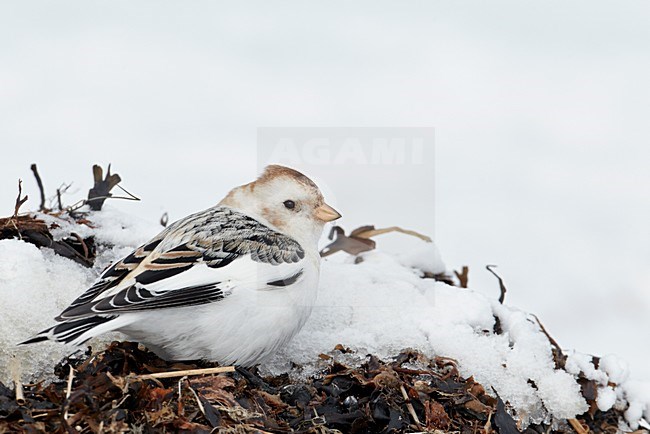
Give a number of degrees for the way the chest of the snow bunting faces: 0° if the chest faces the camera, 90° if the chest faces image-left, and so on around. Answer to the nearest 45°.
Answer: approximately 270°

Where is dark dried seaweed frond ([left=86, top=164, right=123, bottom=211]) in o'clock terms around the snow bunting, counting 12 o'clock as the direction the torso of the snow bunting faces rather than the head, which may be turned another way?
The dark dried seaweed frond is roughly at 8 o'clock from the snow bunting.

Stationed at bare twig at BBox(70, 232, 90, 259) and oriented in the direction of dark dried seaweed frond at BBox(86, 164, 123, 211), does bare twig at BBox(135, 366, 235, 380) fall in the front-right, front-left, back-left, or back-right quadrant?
back-right

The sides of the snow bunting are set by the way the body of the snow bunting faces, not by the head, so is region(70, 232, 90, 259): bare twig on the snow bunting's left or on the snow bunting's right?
on the snow bunting's left

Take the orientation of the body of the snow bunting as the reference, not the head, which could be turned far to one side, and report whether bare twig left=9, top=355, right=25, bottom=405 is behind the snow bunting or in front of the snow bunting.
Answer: behind

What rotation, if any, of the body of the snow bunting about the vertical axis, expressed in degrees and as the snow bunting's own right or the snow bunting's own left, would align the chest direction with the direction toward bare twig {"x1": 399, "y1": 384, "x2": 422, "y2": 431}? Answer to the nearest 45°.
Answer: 0° — it already faces it
